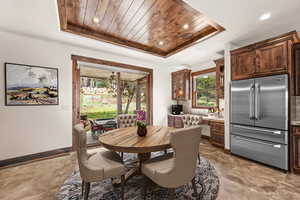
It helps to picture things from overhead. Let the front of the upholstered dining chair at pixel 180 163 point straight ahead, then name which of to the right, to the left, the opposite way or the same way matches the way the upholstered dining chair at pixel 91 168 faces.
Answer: to the right

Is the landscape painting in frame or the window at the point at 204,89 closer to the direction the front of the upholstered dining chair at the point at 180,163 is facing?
the landscape painting in frame

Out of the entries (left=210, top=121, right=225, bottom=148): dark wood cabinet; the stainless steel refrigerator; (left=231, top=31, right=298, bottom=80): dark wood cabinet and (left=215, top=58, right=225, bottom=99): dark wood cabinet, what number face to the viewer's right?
0

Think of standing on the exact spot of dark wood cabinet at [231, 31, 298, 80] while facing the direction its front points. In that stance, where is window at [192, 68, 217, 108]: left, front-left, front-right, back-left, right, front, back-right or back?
right

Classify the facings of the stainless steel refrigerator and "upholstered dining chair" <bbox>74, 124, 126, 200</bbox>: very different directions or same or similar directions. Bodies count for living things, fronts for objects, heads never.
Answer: very different directions

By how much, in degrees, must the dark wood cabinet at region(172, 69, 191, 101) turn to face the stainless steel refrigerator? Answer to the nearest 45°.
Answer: approximately 90° to its left

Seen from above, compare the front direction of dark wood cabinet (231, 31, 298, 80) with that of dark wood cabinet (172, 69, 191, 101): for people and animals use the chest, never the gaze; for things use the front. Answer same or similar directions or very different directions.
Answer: same or similar directions

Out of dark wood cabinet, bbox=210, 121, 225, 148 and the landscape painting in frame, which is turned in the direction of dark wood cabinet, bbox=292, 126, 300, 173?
the landscape painting in frame

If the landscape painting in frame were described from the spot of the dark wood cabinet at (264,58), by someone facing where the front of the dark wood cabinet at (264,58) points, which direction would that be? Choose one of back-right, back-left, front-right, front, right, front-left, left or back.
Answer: front

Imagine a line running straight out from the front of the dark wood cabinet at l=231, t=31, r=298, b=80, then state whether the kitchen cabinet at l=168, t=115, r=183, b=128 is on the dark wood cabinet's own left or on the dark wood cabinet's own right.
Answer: on the dark wood cabinet's own right

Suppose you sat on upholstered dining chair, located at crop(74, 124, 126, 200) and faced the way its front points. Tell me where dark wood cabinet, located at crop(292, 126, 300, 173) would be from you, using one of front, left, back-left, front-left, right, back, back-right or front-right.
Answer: front

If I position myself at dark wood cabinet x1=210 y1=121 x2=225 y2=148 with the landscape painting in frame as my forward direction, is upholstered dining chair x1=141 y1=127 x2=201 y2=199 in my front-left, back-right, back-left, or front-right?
front-left

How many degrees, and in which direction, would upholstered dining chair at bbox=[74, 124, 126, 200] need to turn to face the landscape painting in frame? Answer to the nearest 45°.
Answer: approximately 135° to its left
